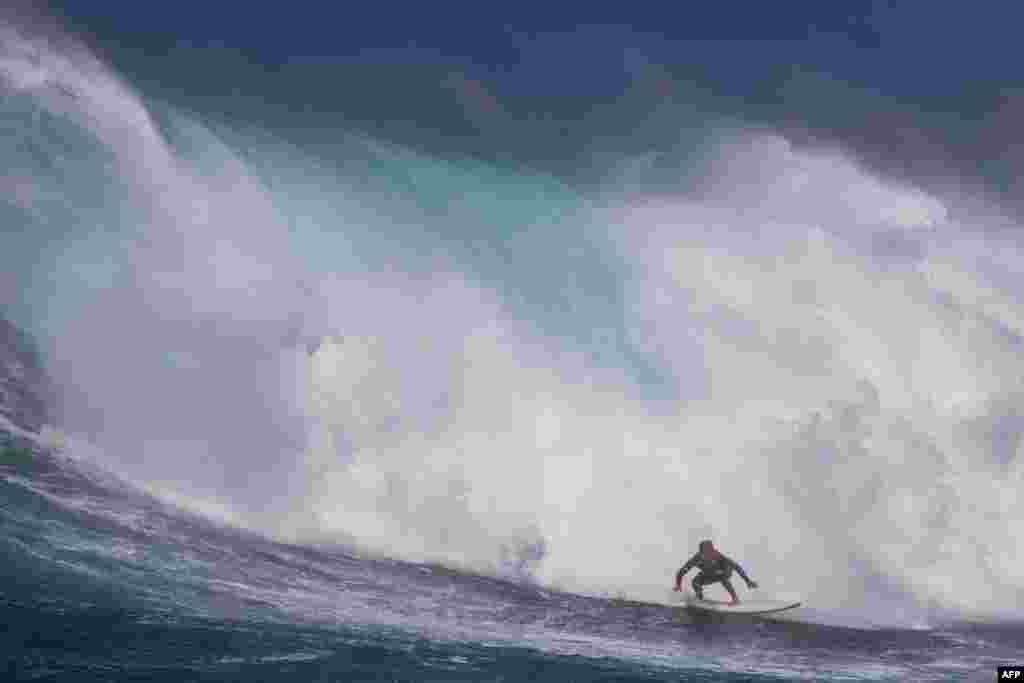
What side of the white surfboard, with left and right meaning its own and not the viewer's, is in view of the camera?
right
